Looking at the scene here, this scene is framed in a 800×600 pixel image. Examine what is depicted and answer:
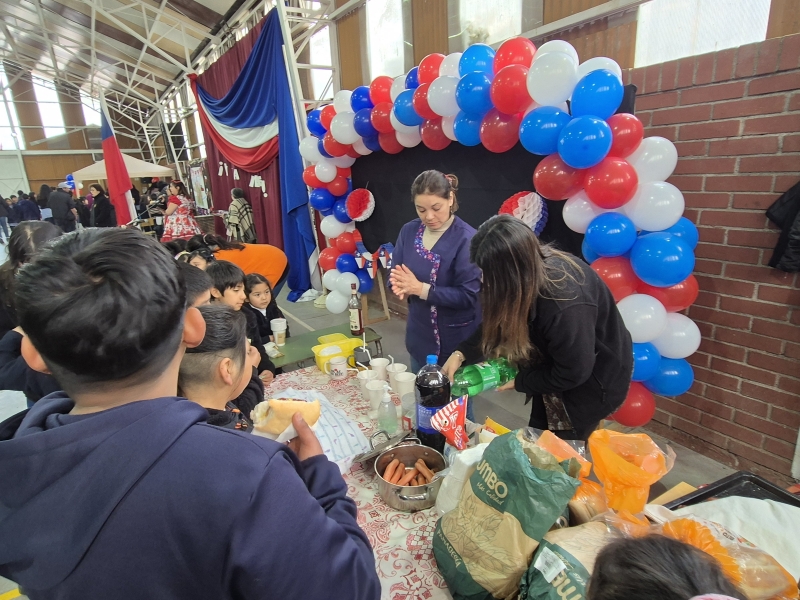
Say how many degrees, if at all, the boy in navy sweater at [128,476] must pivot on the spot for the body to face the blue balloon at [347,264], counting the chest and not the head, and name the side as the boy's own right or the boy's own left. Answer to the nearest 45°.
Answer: approximately 45° to the boy's own right

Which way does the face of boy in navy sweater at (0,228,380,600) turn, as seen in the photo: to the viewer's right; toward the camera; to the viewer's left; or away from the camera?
away from the camera

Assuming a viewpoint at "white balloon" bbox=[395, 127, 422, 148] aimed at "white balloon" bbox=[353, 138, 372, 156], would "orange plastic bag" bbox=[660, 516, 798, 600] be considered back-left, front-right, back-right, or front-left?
back-left

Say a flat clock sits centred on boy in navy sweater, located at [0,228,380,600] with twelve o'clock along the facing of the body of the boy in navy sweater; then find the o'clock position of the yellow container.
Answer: The yellow container is roughly at 1 o'clock from the boy in navy sweater.

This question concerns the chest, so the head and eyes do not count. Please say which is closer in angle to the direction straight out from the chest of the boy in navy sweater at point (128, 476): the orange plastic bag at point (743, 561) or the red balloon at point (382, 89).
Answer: the red balloon

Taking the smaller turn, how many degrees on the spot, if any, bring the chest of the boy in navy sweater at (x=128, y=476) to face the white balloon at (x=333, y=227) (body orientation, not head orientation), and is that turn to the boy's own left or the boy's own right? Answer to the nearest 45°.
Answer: approximately 45° to the boy's own right

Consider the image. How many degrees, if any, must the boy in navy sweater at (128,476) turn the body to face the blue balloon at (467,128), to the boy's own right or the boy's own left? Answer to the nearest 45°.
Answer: approximately 45° to the boy's own right

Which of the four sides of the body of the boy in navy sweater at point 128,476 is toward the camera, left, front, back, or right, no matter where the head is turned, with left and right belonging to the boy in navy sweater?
back
